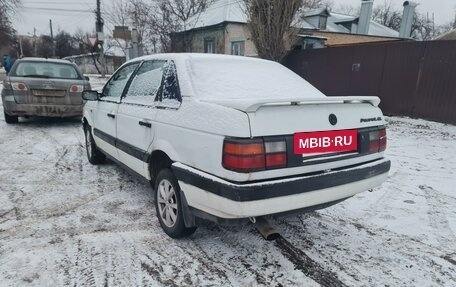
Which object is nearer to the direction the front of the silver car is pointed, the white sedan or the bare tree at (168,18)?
the bare tree

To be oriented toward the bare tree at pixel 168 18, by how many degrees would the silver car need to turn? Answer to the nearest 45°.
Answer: approximately 45° to its right

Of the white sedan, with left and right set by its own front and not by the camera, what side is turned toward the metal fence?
right

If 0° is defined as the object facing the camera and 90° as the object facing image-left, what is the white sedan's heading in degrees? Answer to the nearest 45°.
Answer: approximately 135°

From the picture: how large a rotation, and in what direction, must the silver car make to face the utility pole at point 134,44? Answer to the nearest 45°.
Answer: approximately 45° to its right

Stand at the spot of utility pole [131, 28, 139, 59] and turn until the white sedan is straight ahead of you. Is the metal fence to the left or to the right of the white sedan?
left

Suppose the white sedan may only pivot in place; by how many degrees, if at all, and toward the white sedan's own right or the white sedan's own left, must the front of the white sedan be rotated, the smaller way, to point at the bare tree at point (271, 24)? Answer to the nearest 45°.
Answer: approximately 45° to the white sedan's own right

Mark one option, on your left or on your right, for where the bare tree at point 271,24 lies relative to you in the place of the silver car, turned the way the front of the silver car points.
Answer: on your right

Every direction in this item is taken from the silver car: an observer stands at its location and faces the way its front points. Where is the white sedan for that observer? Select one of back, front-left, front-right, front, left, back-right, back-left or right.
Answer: back

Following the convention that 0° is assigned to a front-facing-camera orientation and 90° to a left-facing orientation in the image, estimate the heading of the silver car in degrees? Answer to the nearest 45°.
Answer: approximately 180°
